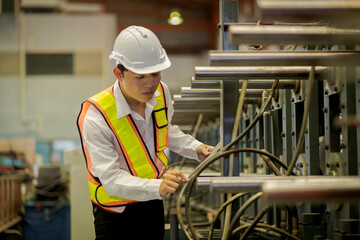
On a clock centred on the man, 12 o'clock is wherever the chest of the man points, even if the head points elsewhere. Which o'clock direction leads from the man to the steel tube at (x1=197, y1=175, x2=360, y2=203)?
The steel tube is roughly at 1 o'clock from the man.

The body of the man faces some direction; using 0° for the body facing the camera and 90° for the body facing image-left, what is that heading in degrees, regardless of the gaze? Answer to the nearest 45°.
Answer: approximately 315°

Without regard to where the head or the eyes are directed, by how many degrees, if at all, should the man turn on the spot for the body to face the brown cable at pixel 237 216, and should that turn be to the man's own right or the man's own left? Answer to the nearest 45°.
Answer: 0° — they already face it
